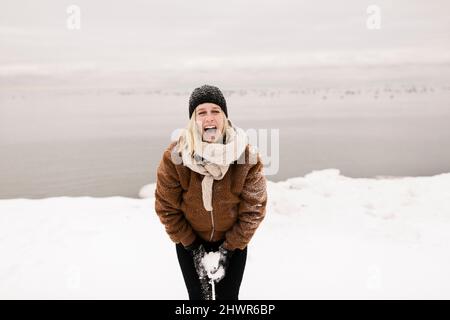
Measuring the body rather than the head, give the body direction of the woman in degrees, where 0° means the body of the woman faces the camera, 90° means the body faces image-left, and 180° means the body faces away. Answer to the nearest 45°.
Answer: approximately 0°
